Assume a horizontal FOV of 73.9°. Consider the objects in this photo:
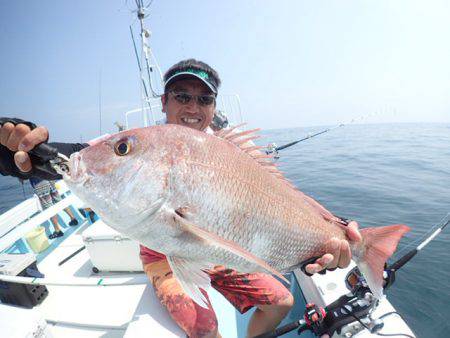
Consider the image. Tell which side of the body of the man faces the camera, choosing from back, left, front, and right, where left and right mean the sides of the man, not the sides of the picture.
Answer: front

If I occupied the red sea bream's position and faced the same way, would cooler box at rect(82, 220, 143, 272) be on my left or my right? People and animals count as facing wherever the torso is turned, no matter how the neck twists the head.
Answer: on my right

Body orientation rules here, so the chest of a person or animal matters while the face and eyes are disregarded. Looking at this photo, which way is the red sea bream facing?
to the viewer's left

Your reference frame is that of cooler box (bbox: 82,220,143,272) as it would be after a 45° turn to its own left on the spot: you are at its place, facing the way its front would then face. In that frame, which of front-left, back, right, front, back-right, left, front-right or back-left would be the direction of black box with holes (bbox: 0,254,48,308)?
back-right

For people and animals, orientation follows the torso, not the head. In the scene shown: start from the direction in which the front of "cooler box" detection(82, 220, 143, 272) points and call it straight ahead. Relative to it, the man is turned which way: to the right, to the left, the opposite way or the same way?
the same way

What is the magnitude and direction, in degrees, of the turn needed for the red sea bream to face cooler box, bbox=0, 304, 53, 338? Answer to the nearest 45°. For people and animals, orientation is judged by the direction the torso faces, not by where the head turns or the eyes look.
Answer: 0° — it already faces it

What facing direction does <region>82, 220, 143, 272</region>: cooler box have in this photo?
toward the camera

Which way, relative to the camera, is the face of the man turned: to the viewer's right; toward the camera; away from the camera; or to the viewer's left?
toward the camera

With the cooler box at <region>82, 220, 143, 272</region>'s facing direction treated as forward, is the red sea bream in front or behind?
in front

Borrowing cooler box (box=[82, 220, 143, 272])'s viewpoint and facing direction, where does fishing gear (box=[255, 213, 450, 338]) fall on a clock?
The fishing gear is roughly at 11 o'clock from the cooler box.
